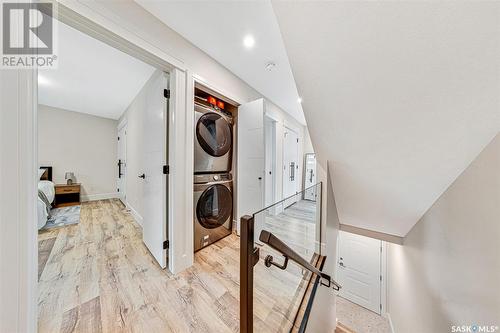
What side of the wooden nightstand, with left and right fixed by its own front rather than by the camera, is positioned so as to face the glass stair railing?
front

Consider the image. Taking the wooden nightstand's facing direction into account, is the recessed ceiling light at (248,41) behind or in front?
in front

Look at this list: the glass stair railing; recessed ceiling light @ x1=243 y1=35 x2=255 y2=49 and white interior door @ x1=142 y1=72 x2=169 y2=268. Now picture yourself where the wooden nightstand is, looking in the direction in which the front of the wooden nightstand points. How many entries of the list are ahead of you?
3

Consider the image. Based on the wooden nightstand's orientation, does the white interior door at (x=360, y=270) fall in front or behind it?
in front

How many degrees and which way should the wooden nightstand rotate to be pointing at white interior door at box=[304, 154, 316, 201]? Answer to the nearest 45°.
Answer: approximately 45° to its left

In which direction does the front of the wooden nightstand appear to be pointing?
toward the camera

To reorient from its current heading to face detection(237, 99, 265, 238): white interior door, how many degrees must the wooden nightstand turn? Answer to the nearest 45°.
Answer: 0° — it already faces it
